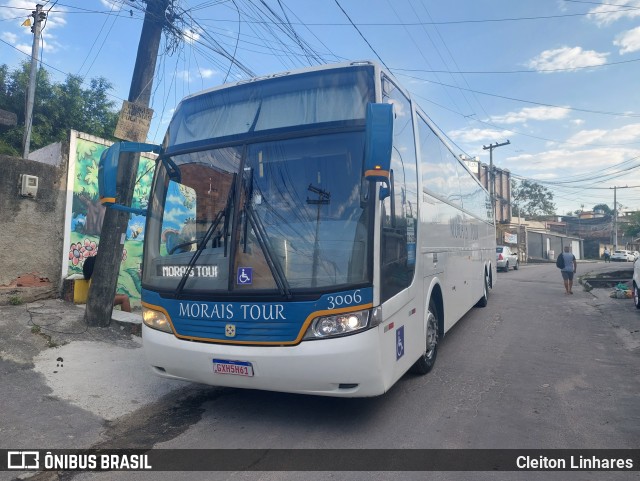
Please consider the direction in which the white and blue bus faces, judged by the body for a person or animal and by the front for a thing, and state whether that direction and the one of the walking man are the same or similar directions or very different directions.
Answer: very different directions

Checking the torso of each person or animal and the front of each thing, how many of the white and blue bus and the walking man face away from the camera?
1

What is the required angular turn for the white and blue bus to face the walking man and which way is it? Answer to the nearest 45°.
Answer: approximately 180°

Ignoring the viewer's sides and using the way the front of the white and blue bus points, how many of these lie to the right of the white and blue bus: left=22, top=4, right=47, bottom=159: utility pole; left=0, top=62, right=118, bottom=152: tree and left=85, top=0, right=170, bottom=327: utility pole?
3

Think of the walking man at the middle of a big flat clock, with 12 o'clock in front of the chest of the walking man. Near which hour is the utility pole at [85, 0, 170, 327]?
The utility pole is roughly at 7 o'clock from the walking man.

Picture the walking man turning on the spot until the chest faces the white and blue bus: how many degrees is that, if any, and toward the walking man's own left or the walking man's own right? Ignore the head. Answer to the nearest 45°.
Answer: approximately 180°

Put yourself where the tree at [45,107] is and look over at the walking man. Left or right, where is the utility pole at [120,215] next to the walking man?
right

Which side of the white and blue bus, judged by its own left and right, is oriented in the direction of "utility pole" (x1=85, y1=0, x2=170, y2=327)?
right

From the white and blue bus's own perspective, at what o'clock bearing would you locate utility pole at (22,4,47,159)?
The utility pole is roughly at 3 o'clock from the white and blue bus.

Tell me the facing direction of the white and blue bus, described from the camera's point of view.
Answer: facing the viewer and to the left of the viewer

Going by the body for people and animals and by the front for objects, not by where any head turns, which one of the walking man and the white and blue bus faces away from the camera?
the walking man
